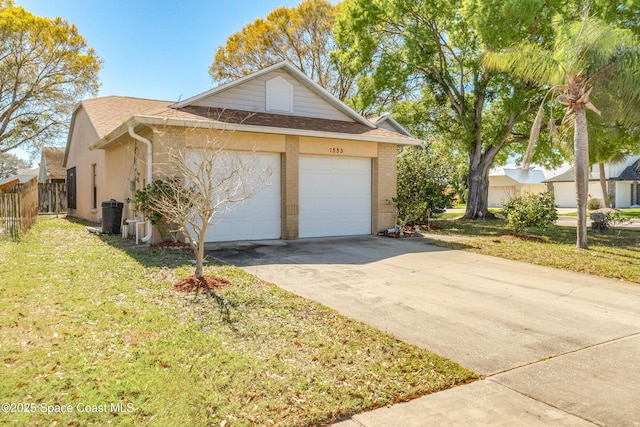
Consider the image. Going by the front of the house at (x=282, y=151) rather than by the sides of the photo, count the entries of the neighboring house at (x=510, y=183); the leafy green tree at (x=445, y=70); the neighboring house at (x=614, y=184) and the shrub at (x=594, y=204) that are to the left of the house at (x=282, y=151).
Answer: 4

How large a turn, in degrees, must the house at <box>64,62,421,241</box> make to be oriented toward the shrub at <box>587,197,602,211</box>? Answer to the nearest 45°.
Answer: approximately 90° to its left

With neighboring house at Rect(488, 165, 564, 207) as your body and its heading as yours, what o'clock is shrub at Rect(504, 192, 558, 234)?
The shrub is roughly at 12 o'clock from the neighboring house.

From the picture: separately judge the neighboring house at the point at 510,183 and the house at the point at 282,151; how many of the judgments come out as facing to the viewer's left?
0

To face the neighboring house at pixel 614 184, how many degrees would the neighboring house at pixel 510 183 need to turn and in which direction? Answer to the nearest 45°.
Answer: approximately 45° to its left

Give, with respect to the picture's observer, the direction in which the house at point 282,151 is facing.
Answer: facing the viewer and to the right of the viewer

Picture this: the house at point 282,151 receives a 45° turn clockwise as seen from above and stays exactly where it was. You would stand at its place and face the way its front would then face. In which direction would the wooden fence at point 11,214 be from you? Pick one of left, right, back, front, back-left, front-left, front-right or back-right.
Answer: right

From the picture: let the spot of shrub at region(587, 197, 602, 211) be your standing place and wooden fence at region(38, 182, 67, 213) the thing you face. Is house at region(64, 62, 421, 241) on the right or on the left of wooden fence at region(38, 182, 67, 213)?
left

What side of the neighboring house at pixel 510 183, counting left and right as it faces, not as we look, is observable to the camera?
front

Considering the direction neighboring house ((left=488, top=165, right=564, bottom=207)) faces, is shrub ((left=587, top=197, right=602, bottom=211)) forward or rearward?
forward

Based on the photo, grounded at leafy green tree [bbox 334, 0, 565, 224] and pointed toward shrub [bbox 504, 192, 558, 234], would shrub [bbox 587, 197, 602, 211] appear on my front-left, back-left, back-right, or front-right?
back-left

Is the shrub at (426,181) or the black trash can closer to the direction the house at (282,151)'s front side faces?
the shrub

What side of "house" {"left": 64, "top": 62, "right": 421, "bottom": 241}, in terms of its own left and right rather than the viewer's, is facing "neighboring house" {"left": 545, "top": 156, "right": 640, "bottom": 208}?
left

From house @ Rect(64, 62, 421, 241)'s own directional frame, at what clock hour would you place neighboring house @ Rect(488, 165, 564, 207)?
The neighboring house is roughly at 9 o'clock from the house.
